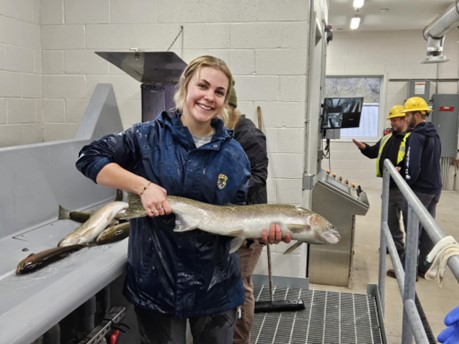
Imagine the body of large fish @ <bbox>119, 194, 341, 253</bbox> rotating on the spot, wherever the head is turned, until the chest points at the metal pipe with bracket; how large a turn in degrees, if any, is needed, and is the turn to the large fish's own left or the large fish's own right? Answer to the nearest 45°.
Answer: approximately 45° to the large fish's own left

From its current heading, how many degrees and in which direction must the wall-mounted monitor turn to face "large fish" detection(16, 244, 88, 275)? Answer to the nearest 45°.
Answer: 0° — it already faces it

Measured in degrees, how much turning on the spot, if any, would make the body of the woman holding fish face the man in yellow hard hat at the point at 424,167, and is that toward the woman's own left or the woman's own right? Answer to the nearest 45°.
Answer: approximately 135° to the woman's own left

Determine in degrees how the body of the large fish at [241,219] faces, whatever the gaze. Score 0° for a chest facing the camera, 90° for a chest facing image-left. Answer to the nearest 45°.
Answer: approximately 270°

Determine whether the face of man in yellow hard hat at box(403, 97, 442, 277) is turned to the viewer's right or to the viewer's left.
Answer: to the viewer's left

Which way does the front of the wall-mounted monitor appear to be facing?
toward the camera

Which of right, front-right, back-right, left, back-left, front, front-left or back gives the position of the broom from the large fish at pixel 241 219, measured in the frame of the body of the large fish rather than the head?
left

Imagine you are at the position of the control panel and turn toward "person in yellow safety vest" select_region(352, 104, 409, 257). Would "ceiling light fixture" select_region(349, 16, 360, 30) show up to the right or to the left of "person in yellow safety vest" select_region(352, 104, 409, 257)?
left
